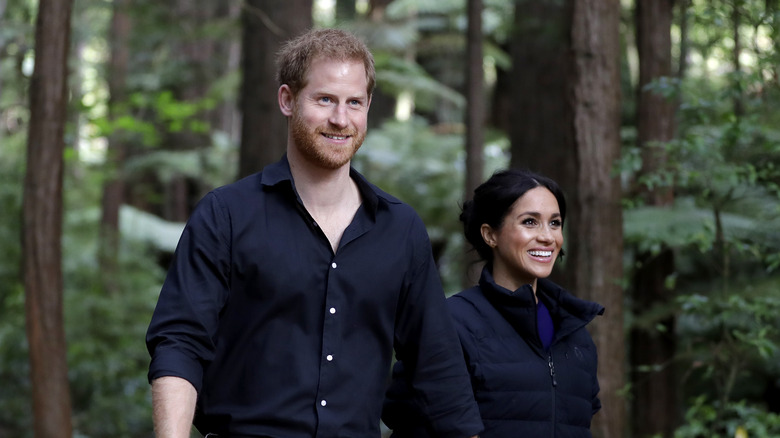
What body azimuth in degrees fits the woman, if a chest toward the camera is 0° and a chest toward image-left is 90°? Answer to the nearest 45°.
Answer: approximately 315°

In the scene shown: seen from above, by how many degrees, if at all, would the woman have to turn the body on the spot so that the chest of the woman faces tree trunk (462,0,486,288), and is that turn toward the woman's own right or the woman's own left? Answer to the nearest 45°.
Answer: approximately 135° to the woman's own left

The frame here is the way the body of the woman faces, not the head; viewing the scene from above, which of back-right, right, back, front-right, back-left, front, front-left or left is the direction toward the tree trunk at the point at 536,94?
back-left

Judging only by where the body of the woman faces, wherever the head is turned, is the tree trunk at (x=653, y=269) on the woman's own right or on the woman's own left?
on the woman's own left

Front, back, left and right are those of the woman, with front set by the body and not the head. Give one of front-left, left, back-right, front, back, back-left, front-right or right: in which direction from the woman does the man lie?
right

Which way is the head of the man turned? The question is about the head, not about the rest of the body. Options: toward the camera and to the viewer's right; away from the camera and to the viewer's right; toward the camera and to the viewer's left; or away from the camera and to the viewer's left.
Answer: toward the camera and to the viewer's right
